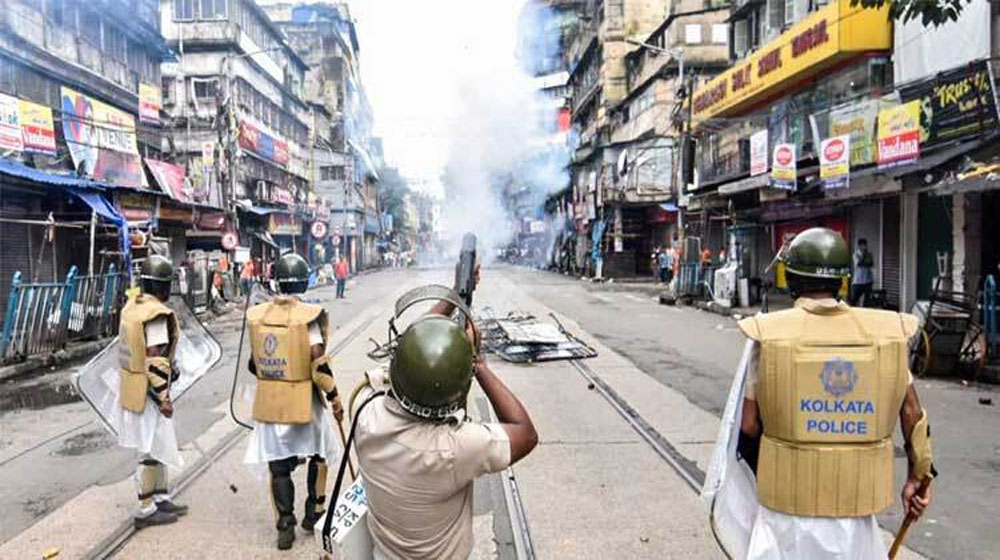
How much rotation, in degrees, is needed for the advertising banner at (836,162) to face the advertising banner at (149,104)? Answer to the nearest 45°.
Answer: approximately 45° to its right

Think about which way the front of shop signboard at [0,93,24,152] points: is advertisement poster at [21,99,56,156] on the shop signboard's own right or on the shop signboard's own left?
on the shop signboard's own left

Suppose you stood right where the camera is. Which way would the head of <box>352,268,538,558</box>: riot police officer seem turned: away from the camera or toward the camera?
away from the camera

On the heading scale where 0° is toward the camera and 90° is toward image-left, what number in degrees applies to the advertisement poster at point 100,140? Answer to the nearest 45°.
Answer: approximately 315°

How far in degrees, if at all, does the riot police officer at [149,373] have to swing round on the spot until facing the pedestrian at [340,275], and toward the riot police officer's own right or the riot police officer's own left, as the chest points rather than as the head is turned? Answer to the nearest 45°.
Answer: approximately 45° to the riot police officer's own left

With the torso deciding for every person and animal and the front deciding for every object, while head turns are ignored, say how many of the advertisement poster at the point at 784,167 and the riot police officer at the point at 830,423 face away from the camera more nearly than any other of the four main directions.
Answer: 1

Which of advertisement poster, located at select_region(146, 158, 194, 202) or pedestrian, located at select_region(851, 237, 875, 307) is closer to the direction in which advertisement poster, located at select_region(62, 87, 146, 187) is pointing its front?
the pedestrian
